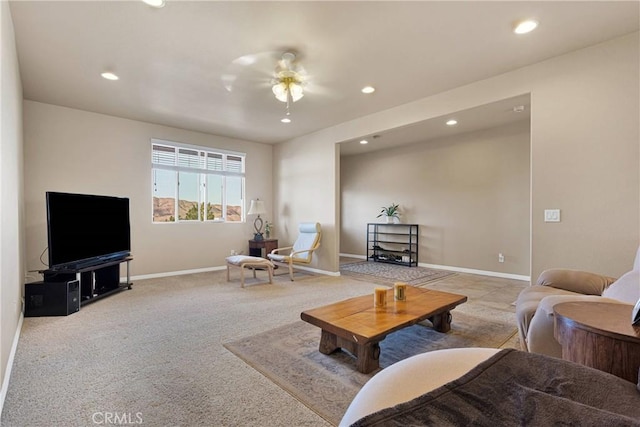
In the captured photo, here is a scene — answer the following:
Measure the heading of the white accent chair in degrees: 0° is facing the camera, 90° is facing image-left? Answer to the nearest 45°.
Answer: approximately 45°

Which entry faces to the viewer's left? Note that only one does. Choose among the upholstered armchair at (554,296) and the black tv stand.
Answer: the upholstered armchair

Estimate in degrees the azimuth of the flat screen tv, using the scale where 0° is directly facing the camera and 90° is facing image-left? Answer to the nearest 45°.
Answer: approximately 315°

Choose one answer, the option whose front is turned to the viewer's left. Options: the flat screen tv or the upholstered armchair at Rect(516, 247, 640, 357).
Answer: the upholstered armchair

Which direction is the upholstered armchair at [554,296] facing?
to the viewer's left

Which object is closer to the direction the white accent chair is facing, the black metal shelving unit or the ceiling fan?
the ceiling fan

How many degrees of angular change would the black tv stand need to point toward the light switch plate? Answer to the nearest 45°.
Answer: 0° — it already faces it

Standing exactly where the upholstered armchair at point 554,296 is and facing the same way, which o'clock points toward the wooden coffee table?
The wooden coffee table is roughly at 11 o'clock from the upholstered armchair.

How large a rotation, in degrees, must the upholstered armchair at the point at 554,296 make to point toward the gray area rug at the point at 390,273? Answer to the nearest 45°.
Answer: approximately 45° to its right

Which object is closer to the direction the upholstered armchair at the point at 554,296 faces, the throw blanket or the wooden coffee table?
the wooden coffee table

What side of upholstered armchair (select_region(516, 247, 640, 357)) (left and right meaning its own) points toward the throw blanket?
left

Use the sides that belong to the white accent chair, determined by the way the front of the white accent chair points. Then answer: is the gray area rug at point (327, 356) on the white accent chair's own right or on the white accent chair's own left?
on the white accent chair's own left
